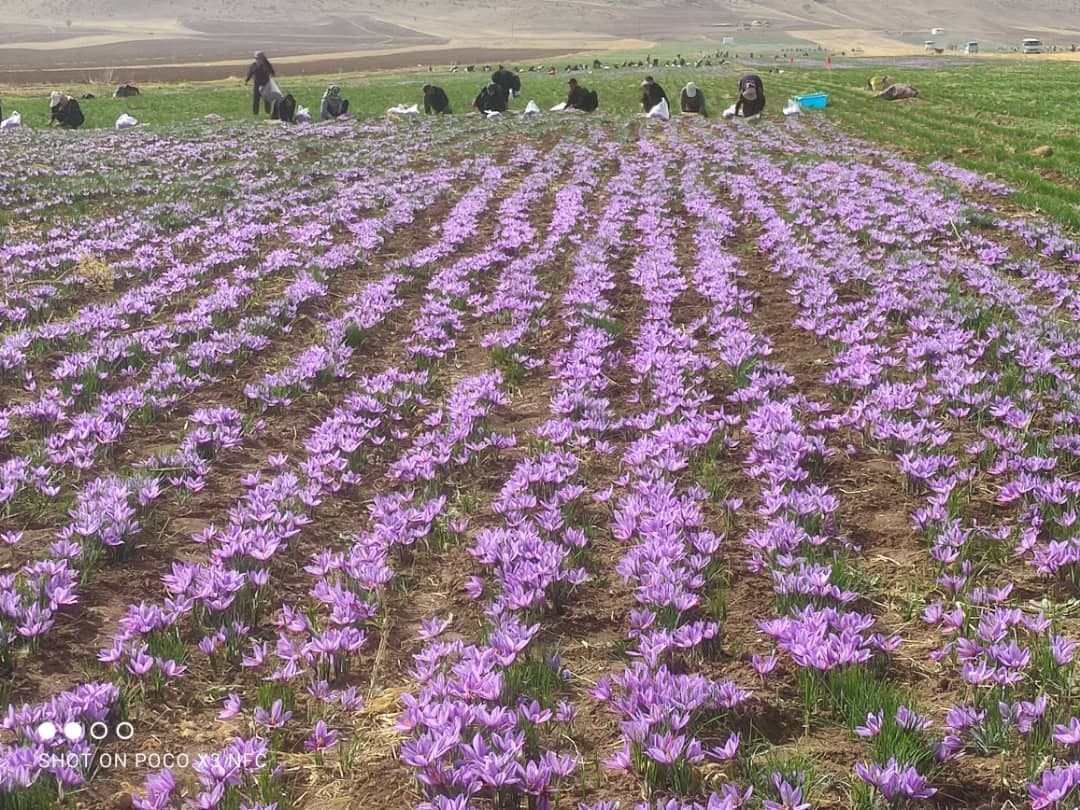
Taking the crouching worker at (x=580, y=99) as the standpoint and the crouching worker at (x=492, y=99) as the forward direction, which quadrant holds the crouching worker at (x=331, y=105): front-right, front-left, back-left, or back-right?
front-left

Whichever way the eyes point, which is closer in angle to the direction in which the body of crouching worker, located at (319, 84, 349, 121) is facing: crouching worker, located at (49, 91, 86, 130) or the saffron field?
the saffron field

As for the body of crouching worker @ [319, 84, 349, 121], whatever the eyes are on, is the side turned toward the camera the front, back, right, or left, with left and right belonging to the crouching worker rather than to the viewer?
front

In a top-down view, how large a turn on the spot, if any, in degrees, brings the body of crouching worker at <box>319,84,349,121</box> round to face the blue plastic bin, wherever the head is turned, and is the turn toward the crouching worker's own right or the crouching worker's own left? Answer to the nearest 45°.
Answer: approximately 90° to the crouching worker's own left

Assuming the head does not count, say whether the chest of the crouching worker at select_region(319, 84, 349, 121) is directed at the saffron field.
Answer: yes

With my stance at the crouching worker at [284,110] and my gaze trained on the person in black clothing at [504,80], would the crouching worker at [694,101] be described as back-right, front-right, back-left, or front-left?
front-right

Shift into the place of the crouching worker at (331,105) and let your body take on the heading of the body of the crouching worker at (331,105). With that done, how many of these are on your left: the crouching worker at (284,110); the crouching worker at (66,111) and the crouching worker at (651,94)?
1

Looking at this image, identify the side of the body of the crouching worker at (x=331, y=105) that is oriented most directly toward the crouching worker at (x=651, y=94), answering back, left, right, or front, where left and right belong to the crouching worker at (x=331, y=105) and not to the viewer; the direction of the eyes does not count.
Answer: left

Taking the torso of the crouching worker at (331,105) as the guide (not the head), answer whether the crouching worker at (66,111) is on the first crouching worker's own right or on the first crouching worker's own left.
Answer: on the first crouching worker's own right

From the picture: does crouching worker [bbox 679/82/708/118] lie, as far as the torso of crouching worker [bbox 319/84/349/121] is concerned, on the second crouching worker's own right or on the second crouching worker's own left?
on the second crouching worker's own left

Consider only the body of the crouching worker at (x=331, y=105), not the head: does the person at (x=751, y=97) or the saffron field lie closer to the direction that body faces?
the saffron field

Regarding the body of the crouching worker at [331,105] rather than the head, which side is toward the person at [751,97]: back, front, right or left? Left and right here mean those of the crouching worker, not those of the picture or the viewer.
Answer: left
